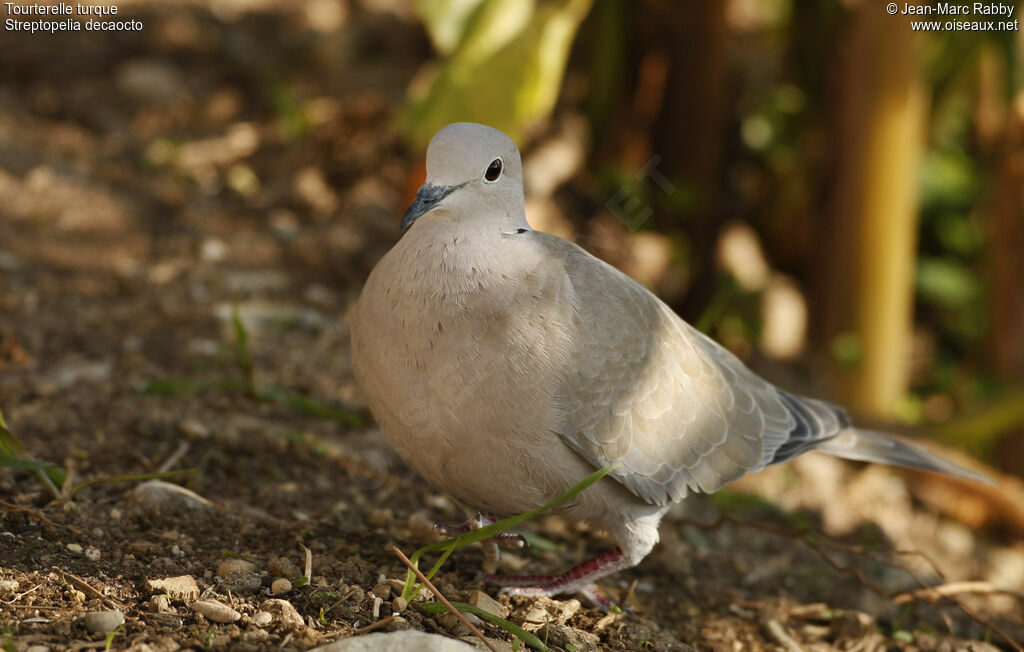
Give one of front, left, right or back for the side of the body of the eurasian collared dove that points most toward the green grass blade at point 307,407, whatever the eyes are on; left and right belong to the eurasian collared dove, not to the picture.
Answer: right

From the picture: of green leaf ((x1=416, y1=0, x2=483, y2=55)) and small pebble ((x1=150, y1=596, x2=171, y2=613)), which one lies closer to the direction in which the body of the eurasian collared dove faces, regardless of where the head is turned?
the small pebble

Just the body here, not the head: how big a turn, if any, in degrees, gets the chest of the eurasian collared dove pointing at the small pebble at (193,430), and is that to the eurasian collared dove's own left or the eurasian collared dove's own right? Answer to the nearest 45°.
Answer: approximately 90° to the eurasian collared dove's own right

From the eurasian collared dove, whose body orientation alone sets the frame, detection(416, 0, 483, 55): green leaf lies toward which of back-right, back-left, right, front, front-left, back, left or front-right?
back-right

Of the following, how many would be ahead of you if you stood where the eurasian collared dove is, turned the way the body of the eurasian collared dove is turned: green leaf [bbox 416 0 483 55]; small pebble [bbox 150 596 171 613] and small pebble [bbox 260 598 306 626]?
2

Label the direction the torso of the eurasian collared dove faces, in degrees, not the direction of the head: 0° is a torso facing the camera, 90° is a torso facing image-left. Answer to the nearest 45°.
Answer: approximately 45°

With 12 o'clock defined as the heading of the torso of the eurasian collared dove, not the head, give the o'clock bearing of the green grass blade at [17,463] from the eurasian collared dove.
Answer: The green grass blade is roughly at 1 o'clock from the eurasian collared dove.

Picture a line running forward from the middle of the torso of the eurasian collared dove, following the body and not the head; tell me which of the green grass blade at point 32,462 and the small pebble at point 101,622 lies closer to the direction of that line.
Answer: the small pebble
